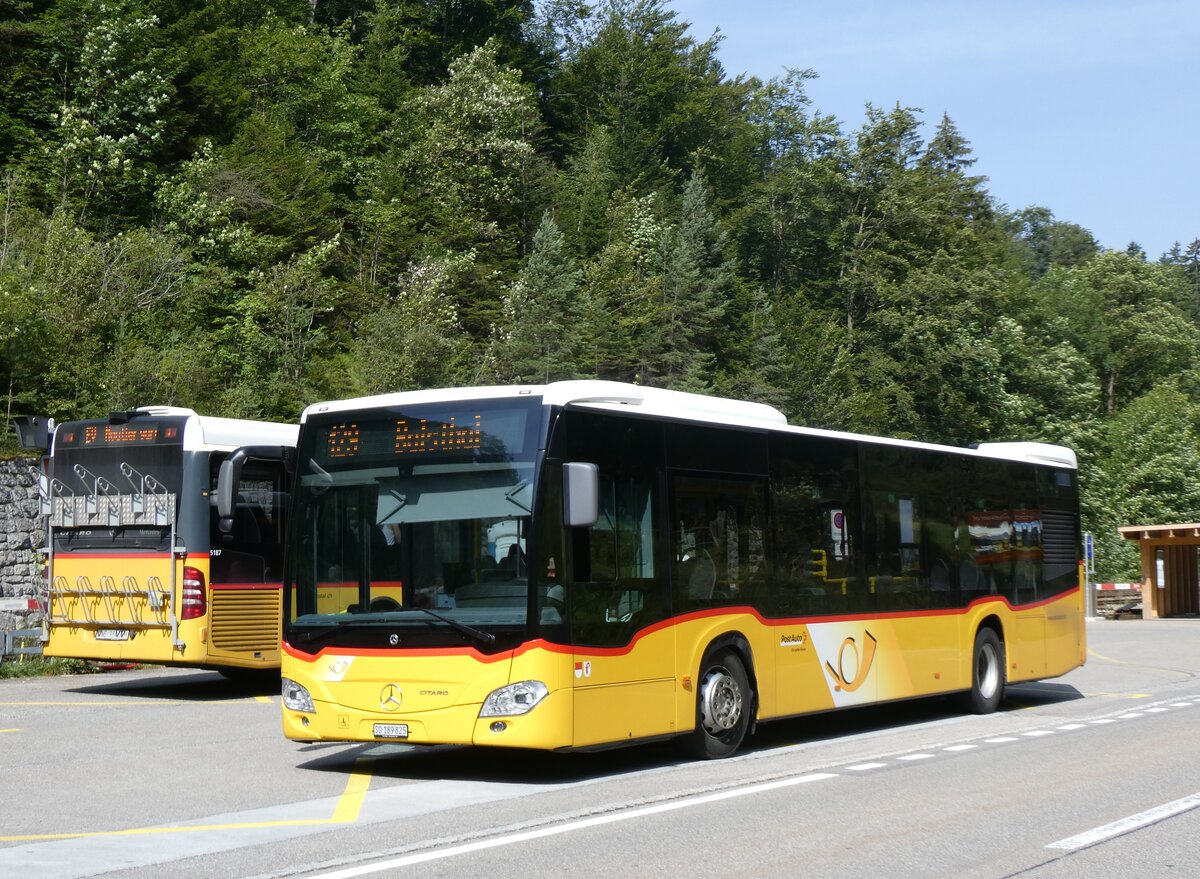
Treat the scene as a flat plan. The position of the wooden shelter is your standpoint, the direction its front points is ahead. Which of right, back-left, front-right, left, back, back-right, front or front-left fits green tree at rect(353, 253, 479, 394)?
front-right

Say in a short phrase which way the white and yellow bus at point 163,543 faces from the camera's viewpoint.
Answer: facing away from the viewer and to the right of the viewer

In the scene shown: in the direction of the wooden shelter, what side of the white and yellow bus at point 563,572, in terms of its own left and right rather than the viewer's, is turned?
back

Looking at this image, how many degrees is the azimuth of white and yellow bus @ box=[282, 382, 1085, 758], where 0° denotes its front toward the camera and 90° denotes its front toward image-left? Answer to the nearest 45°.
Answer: approximately 45°

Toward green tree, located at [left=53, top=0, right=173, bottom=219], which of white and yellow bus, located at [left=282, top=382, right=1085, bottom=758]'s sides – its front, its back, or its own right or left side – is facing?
right

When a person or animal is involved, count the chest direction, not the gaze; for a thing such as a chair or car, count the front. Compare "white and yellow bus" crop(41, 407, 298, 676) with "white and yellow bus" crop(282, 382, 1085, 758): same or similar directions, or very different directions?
very different directions

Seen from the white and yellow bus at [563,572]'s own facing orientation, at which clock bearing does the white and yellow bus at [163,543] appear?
the white and yellow bus at [163,543] is roughly at 3 o'clock from the white and yellow bus at [563,572].

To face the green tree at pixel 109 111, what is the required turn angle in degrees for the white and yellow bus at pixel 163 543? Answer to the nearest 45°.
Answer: approximately 45° to its left
